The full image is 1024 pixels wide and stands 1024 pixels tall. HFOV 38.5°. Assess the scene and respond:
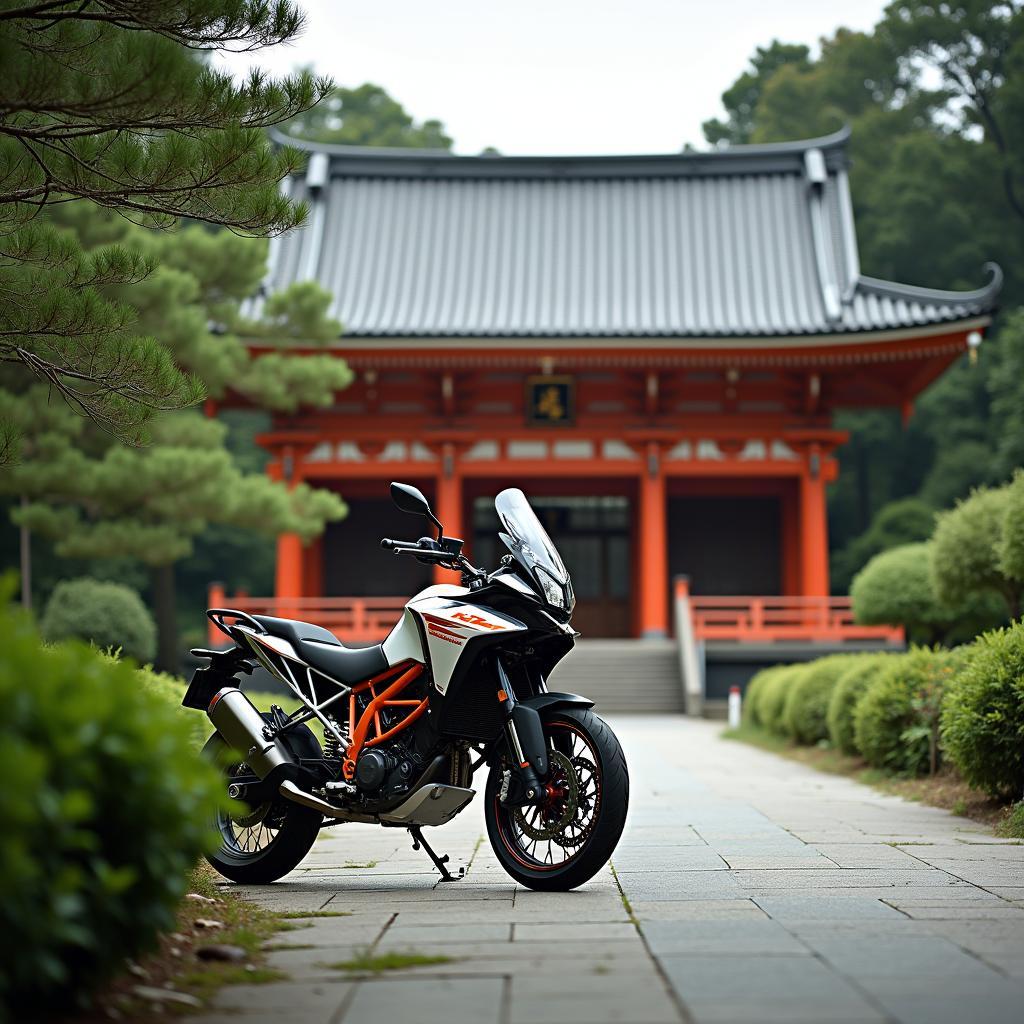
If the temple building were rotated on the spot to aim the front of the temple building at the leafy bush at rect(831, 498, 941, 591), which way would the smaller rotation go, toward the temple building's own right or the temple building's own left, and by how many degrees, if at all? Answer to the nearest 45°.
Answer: approximately 135° to the temple building's own left

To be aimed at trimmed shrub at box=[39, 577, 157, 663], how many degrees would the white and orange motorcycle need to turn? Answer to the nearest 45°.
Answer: approximately 135° to its left

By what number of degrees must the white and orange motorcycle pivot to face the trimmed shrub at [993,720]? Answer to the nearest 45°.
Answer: approximately 90° to its left

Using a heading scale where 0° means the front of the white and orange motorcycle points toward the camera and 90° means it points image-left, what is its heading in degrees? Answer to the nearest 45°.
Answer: approximately 315°

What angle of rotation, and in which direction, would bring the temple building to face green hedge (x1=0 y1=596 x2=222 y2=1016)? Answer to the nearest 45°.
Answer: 0° — it already faces it
